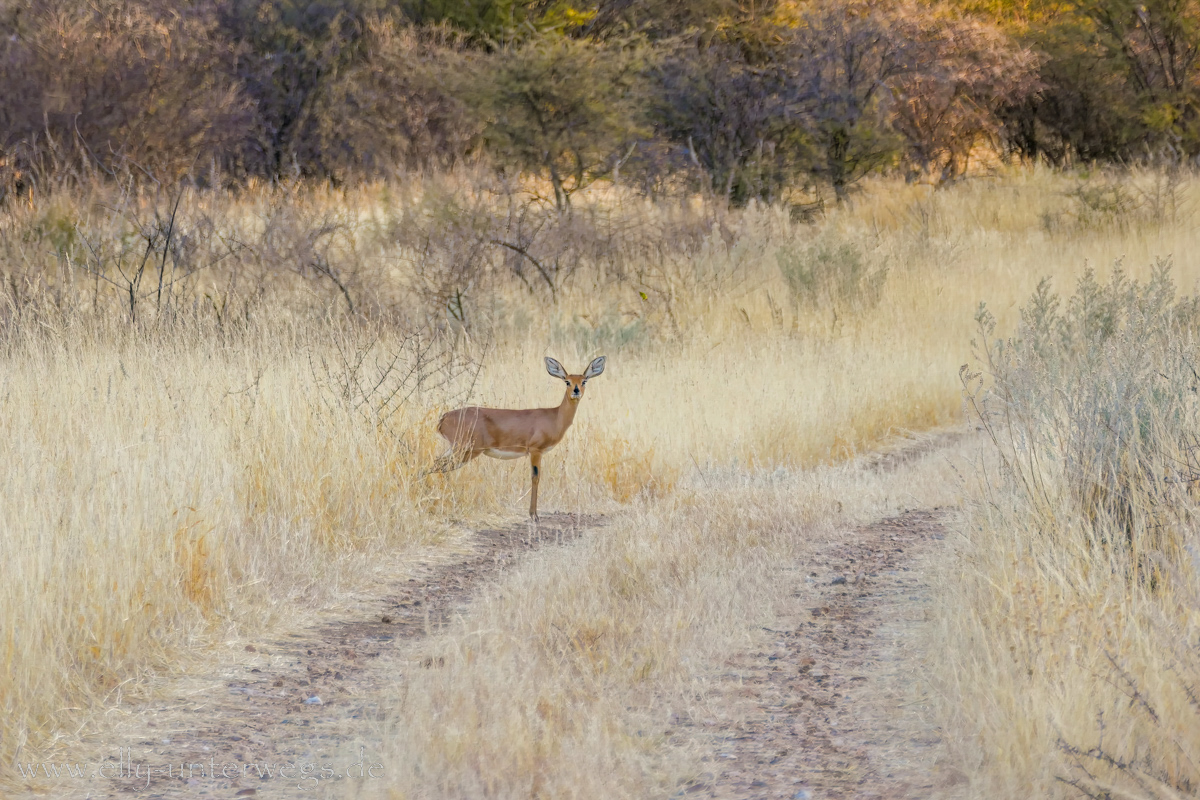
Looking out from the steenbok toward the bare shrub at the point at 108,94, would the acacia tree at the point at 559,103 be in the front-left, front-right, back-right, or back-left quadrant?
front-right

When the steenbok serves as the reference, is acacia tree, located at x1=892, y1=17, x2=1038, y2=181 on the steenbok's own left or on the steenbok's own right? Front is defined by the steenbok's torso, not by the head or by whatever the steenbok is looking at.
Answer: on the steenbok's own left

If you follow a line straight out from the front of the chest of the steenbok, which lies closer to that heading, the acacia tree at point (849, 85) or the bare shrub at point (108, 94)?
the acacia tree

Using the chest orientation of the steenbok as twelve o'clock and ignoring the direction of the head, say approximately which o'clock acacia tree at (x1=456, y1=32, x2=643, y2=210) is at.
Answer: The acacia tree is roughly at 9 o'clock from the steenbok.

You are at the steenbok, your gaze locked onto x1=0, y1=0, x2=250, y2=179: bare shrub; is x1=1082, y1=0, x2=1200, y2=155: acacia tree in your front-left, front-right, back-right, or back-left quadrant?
front-right

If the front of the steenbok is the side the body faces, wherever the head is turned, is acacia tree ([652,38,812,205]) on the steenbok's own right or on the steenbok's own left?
on the steenbok's own left

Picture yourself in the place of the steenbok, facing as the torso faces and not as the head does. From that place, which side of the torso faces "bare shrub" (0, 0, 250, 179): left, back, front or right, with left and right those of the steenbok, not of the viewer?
left

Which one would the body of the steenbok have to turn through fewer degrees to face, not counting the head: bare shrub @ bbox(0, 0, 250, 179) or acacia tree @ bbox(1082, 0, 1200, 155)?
the acacia tree

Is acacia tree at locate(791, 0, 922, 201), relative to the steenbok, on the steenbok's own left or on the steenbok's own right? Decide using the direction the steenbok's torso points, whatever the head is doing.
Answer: on the steenbok's own left

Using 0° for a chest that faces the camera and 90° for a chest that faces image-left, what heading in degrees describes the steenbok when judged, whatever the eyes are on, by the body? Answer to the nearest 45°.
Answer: approximately 270°

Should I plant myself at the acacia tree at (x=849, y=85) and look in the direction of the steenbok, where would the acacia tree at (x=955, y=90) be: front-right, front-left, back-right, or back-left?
back-left

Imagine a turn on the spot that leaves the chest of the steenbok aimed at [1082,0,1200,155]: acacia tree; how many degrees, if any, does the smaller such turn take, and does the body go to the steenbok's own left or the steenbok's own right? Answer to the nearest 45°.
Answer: approximately 45° to the steenbok's own left
